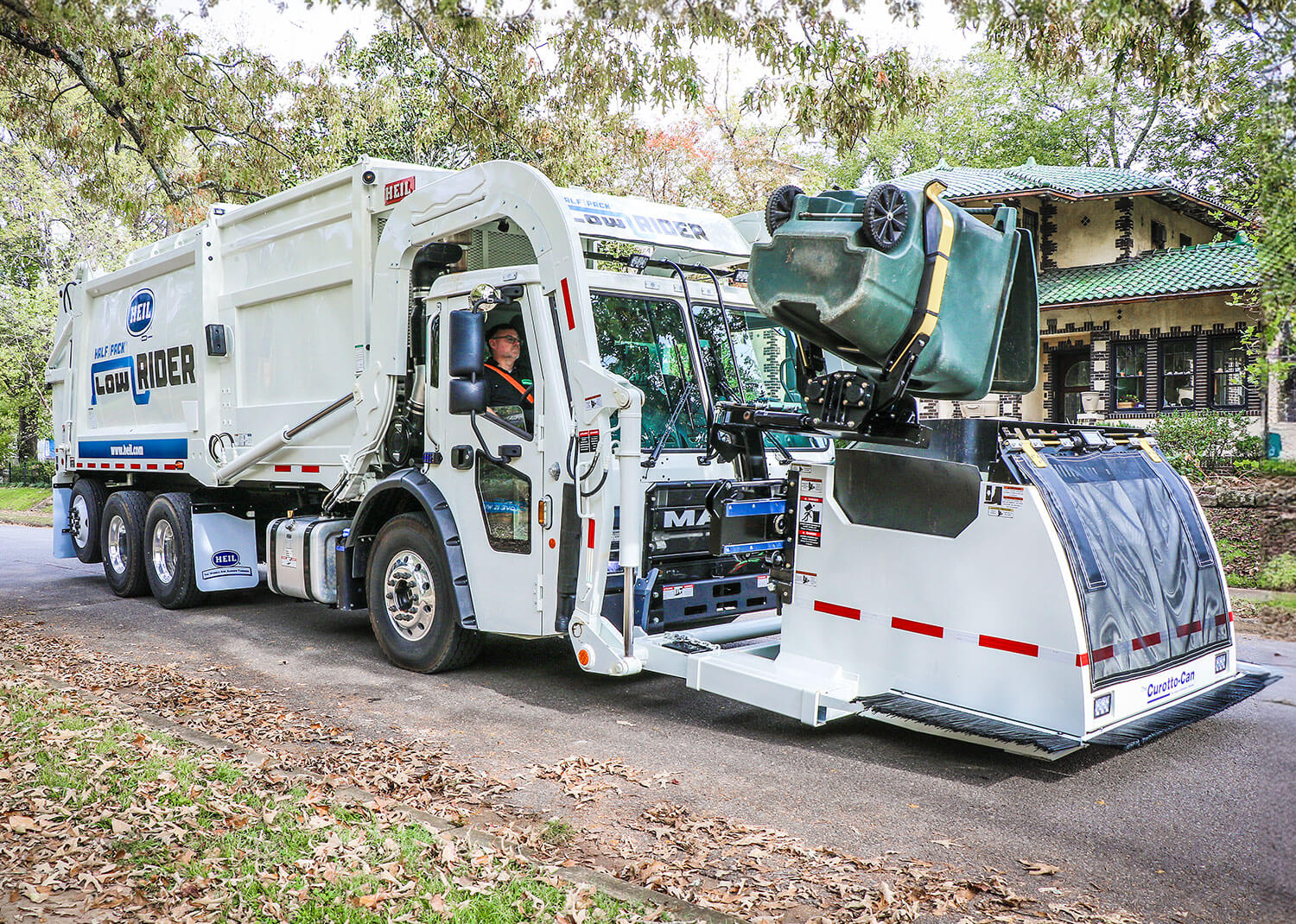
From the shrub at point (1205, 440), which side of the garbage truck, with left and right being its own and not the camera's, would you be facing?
left

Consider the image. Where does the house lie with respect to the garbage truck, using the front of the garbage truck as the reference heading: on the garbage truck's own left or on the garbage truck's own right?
on the garbage truck's own left

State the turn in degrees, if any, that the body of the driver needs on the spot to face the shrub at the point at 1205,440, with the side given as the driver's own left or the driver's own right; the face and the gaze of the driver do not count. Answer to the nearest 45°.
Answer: approximately 90° to the driver's own left

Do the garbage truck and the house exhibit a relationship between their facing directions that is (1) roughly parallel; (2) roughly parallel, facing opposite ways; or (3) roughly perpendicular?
roughly perpendicular

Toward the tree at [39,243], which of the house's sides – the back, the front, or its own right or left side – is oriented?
right

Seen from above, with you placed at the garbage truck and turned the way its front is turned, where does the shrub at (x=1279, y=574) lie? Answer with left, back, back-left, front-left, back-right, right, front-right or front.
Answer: left

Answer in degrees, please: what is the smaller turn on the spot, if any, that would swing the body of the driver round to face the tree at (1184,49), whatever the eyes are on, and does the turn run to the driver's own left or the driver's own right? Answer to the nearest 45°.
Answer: approximately 45° to the driver's own left

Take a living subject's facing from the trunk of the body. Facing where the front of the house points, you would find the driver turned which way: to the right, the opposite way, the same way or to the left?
to the left

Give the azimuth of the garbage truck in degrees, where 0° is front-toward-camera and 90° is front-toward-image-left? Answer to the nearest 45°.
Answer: approximately 315°
